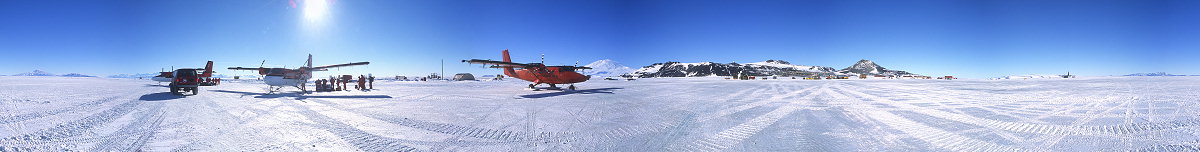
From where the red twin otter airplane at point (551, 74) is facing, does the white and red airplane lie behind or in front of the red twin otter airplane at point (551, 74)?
behind

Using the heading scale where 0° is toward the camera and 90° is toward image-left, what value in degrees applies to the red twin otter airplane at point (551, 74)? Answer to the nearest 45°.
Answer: approximately 315°

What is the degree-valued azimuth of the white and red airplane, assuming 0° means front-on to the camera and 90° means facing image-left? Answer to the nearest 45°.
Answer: approximately 45°

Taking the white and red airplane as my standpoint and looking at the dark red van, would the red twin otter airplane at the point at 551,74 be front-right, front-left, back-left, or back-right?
back-left
